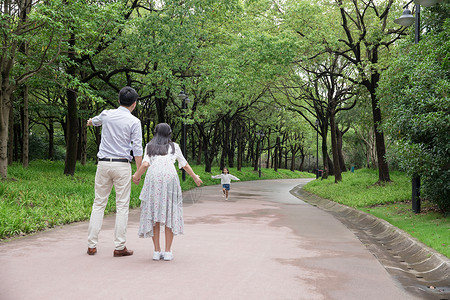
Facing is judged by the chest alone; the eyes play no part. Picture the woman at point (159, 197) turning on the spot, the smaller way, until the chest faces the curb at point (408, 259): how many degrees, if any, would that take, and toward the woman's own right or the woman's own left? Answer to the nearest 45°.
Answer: approximately 90° to the woman's own right

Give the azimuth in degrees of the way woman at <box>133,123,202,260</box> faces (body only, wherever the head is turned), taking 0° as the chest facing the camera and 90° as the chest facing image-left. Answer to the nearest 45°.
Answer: approximately 180°

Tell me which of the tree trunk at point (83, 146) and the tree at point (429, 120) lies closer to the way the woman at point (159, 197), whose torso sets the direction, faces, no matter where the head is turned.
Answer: the tree trunk

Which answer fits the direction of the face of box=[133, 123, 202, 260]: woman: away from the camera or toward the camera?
away from the camera

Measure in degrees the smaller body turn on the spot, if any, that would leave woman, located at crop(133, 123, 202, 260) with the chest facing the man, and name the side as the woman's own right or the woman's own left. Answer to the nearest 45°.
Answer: approximately 90° to the woman's own left

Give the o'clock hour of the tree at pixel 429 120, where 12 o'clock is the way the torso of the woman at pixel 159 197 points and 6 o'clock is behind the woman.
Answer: The tree is roughly at 2 o'clock from the woman.

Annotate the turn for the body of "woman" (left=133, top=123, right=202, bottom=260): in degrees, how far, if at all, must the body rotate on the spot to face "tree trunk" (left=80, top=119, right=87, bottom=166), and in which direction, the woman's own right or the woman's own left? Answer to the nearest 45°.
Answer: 0° — they already face it

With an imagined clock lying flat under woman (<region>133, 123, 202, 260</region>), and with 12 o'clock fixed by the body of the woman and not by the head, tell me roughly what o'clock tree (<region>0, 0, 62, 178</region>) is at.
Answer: The tree is roughly at 11 o'clock from the woman.
